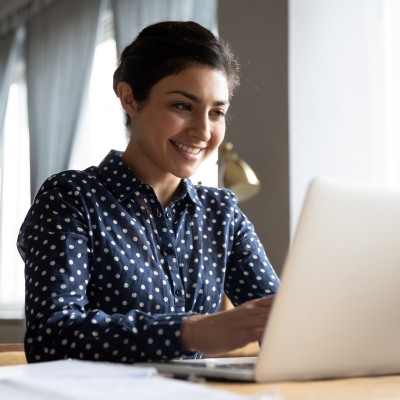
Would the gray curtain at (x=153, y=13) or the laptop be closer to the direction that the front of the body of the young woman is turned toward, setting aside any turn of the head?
the laptop

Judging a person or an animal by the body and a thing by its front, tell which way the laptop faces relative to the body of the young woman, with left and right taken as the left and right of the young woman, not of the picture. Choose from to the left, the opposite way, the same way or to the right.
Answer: the opposite way

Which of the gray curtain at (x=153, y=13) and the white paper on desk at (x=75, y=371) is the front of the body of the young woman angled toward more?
the white paper on desk

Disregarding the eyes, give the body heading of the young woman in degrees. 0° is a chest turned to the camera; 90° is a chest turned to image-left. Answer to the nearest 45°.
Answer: approximately 315°

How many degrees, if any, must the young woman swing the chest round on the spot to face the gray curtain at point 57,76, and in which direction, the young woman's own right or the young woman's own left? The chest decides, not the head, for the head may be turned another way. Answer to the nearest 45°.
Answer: approximately 135° to the young woman's own left

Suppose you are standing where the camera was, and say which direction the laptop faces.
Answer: facing away from the viewer and to the left of the viewer

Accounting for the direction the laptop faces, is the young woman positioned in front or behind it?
in front

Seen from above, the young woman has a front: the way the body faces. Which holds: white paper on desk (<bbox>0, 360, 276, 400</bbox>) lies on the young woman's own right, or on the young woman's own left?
on the young woman's own right

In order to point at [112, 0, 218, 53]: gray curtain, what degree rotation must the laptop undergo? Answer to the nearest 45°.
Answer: approximately 45° to its right
